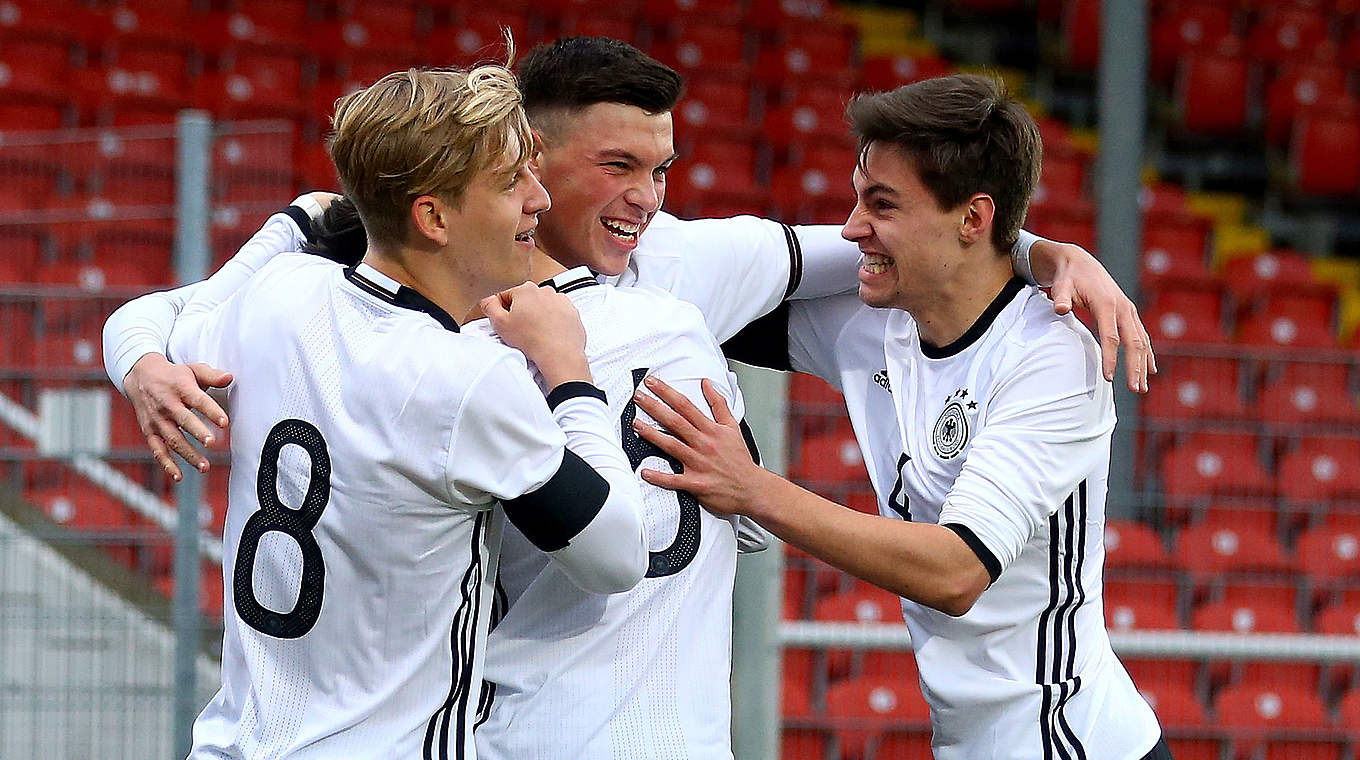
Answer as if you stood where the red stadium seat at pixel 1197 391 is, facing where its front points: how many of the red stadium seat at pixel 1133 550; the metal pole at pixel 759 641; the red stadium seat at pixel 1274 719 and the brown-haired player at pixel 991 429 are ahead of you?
4

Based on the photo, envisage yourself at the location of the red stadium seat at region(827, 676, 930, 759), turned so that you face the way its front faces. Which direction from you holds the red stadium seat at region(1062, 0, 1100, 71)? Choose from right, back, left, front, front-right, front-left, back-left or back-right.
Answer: back

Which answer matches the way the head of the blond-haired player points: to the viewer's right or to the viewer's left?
to the viewer's right

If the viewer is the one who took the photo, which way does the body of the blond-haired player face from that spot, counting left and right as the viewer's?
facing away from the viewer and to the right of the viewer

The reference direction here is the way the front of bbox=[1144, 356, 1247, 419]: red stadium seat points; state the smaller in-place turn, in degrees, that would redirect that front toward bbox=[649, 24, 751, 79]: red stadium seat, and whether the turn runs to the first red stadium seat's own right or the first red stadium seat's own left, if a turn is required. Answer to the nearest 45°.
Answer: approximately 135° to the first red stadium seat's own right

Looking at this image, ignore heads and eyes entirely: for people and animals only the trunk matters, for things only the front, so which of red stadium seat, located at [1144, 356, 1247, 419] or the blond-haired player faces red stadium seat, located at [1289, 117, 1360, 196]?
the blond-haired player

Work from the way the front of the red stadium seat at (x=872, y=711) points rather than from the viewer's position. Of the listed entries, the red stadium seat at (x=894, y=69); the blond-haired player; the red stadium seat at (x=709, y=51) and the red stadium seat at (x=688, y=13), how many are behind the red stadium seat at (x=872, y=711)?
3

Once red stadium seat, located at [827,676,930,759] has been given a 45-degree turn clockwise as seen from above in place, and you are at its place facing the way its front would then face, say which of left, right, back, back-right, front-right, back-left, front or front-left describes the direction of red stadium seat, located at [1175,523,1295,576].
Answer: back

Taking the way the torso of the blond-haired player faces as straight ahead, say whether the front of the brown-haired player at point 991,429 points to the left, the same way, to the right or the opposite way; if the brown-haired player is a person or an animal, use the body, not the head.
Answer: the opposite way

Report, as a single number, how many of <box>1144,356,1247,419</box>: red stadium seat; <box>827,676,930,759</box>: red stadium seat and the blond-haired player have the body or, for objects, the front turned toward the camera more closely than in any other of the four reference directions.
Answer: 2

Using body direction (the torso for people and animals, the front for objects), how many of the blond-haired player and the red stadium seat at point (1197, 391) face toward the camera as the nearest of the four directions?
1

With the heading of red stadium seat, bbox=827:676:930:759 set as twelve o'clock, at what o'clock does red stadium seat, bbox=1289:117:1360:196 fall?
red stadium seat, bbox=1289:117:1360:196 is roughly at 7 o'clock from red stadium seat, bbox=827:676:930:759.

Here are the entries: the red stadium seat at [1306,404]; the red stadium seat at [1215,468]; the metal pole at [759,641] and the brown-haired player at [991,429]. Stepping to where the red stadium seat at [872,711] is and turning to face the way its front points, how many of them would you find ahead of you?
2

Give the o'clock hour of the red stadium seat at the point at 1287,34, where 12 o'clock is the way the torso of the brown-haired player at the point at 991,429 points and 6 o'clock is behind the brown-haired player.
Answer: The red stadium seat is roughly at 5 o'clock from the brown-haired player.

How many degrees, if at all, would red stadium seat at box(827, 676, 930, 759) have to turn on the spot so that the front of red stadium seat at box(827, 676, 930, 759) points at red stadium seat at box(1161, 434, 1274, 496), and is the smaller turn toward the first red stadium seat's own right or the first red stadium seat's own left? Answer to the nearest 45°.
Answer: approximately 135° to the first red stadium seat's own left

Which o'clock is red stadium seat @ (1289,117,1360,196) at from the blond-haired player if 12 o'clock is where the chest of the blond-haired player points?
The red stadium seat is roughly at 12 o'clock from the blond-haired player.

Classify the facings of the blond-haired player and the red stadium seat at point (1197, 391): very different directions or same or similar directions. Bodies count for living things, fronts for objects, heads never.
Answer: very different directions
